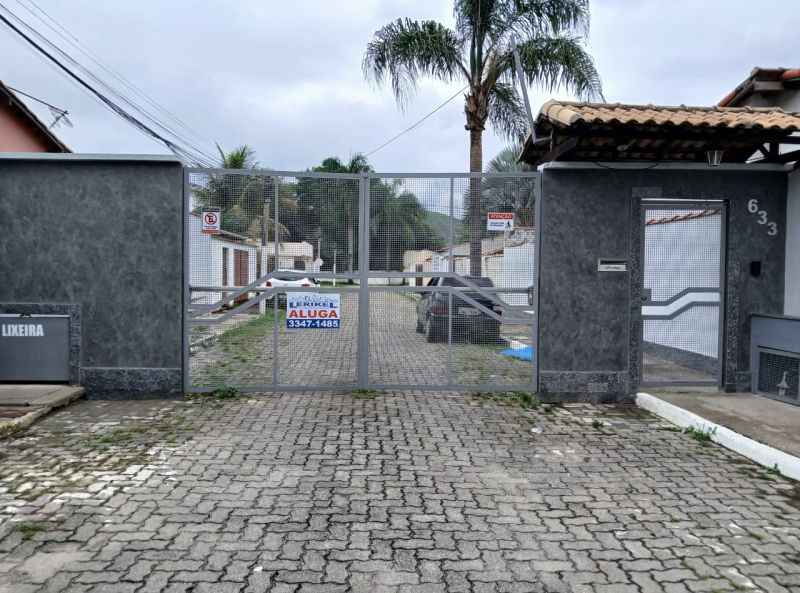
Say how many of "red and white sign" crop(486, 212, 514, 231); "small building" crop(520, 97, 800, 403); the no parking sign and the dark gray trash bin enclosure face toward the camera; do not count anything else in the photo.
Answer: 4

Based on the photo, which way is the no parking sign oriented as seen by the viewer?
toward the camera

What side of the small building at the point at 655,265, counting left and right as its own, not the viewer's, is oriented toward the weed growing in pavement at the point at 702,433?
front

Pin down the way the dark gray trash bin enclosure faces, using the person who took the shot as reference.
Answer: facing the viewer

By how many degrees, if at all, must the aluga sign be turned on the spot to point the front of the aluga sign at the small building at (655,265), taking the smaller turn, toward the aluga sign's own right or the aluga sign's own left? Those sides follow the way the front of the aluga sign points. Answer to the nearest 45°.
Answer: approximately 90° to the aluga sign's own left

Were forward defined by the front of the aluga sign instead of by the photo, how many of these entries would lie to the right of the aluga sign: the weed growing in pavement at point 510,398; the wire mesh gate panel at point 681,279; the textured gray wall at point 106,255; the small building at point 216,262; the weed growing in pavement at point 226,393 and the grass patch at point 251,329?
4

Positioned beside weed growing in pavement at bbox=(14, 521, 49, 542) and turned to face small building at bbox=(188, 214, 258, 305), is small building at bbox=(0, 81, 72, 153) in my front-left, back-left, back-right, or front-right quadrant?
front-left

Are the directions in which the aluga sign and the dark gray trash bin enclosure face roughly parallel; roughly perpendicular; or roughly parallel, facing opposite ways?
roughly parallel

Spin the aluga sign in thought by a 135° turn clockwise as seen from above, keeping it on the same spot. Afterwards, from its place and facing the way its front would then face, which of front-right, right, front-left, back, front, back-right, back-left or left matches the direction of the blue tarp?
back-right

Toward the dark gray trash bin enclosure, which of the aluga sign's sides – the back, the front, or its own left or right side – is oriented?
right

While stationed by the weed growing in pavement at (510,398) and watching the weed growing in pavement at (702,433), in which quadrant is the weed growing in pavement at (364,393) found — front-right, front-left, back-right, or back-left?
back-right

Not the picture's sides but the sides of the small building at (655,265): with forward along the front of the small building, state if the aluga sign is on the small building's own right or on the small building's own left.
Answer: on the small building's own right

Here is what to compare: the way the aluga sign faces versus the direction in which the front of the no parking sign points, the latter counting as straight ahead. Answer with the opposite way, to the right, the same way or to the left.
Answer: the same way

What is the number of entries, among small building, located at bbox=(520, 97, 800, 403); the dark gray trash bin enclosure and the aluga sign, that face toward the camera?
3

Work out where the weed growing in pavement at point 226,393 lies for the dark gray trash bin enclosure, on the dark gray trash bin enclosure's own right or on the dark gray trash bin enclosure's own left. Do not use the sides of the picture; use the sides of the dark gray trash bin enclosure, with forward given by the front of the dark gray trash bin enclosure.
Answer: on the dark gray trash bin enclosure's own left

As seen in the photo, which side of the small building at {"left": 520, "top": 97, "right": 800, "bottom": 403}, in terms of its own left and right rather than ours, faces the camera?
front
